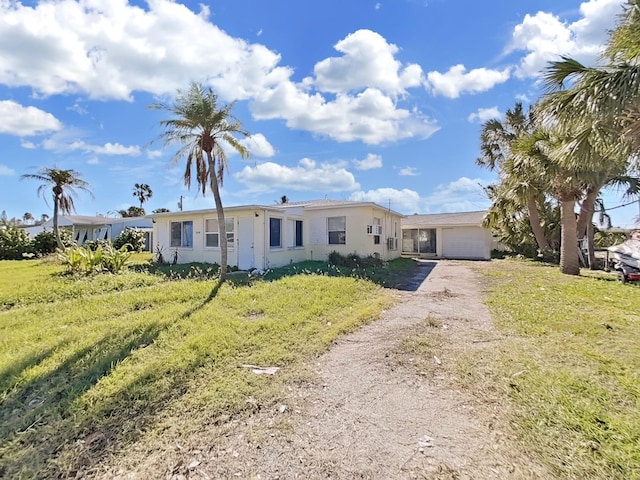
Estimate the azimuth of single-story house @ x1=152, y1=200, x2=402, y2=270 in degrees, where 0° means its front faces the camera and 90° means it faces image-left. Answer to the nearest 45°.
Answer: approximately 45°

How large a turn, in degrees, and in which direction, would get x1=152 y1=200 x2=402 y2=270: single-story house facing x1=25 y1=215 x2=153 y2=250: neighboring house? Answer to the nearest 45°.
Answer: approximately 90° to its right

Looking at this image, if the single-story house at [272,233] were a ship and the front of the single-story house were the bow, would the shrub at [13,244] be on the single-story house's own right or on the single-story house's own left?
on the single-story house's own right

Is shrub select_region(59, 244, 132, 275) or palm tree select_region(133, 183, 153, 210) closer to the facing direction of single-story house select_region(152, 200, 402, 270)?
the shrub

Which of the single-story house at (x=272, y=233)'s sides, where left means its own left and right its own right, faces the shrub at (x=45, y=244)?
right

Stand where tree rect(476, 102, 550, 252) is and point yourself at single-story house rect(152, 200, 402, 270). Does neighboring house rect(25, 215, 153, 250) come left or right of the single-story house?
right

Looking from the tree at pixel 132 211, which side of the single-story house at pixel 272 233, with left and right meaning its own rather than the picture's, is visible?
right

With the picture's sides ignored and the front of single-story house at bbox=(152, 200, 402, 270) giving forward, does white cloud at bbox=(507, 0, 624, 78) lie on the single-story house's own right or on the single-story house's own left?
on the single-story house's own left

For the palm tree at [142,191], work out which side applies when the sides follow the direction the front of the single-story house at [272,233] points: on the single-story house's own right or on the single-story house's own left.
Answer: on the single-story house's own right

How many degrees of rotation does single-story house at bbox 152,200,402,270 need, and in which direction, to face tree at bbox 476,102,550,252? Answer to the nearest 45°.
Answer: approximately 135° to its left
